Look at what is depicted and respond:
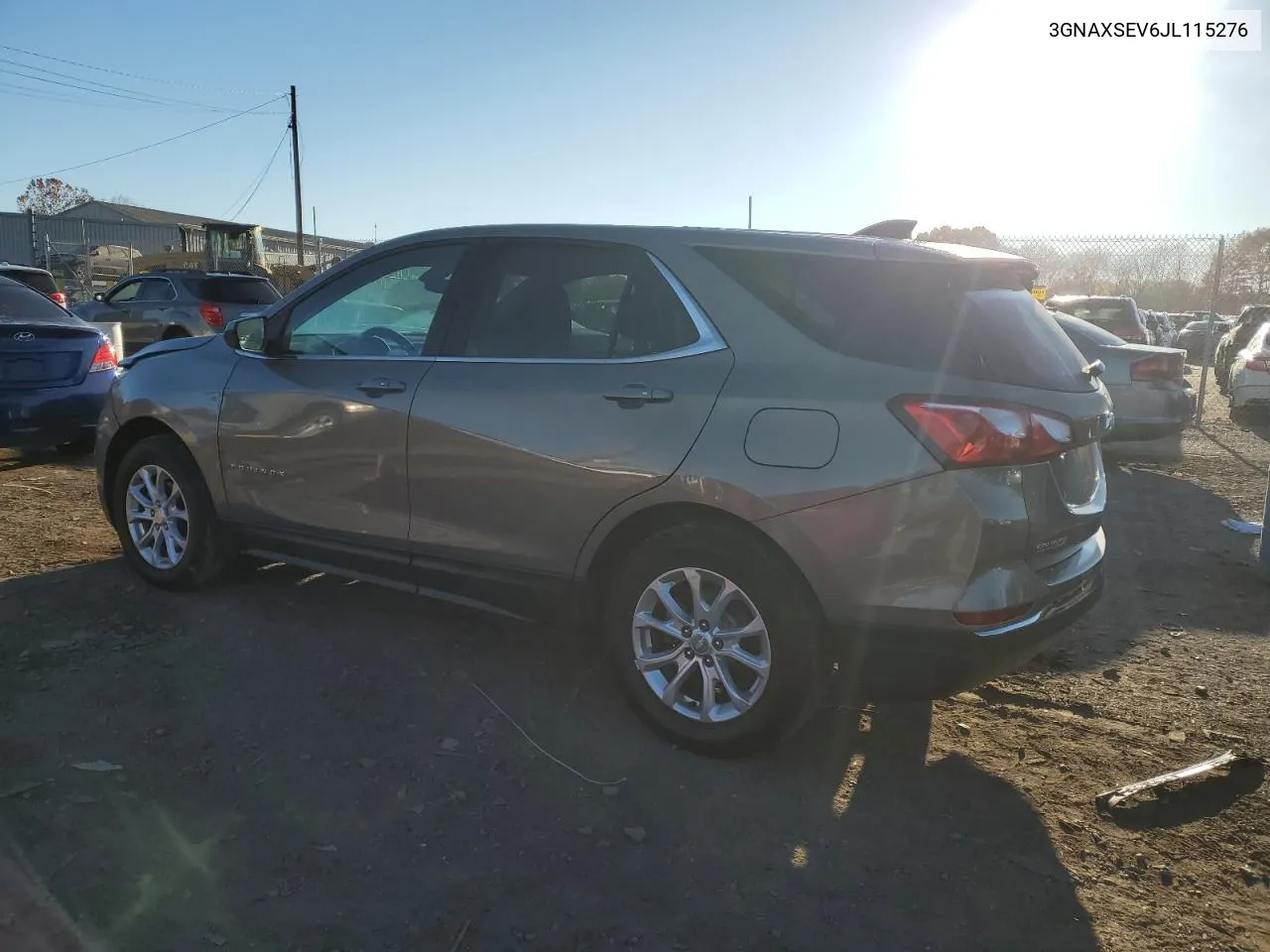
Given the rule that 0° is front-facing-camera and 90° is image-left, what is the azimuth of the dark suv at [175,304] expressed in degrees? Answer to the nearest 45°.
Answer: approximately 135°

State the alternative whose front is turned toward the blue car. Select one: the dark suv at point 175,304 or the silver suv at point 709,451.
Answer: the silver suv

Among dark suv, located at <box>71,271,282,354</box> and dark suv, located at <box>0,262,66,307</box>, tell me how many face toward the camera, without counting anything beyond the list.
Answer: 0

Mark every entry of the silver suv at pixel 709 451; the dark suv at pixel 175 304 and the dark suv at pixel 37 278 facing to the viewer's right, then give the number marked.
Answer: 0

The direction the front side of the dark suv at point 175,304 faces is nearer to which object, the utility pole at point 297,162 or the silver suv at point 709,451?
the utility pole

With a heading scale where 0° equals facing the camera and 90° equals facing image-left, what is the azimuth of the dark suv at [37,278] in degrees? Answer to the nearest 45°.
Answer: approximately 135°

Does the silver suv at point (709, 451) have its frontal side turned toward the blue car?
yes

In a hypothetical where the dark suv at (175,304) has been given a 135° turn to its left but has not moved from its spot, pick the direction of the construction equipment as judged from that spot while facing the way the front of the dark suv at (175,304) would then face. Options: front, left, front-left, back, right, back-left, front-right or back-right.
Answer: back

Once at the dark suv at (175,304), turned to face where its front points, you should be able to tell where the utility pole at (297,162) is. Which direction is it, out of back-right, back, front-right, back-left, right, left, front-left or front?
front-right

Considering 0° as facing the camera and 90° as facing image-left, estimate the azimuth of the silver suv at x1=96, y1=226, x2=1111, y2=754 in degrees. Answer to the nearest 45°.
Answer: approximately 135°

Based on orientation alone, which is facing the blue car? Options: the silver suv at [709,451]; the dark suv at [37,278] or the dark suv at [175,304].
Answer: the silver suv
